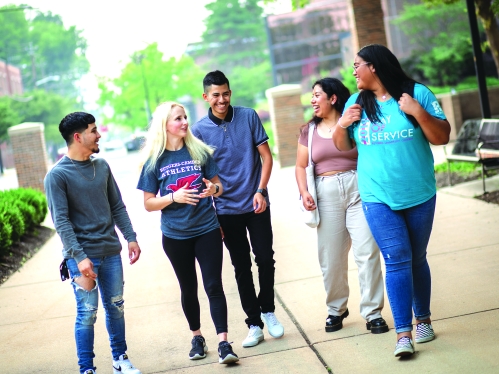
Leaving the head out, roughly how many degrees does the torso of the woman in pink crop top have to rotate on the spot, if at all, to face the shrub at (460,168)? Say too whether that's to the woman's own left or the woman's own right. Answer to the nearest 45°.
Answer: approximately 180°

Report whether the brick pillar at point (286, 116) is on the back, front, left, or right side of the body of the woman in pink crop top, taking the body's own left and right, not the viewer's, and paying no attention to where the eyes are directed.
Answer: back

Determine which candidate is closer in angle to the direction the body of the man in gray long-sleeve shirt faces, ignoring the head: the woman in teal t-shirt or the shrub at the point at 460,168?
the woman in teal t-shirt

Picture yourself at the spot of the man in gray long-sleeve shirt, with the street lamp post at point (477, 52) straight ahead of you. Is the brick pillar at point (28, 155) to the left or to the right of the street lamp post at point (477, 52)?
left

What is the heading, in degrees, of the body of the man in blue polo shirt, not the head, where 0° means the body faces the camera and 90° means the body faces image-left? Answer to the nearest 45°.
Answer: approximately 0°

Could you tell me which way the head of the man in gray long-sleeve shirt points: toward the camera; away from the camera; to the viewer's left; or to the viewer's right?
to the viewer's right

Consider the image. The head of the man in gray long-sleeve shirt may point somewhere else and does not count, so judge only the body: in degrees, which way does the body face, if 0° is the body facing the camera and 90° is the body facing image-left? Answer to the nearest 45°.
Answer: approximately 315°

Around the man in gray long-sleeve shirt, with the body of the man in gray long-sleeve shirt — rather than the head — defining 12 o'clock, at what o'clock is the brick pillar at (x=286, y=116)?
The brick pillar is roughly at 8 o'clock from the man in gray long-sleeve shirt.

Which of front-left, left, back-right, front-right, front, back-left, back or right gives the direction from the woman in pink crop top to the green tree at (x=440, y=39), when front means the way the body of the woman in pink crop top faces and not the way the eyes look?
back
